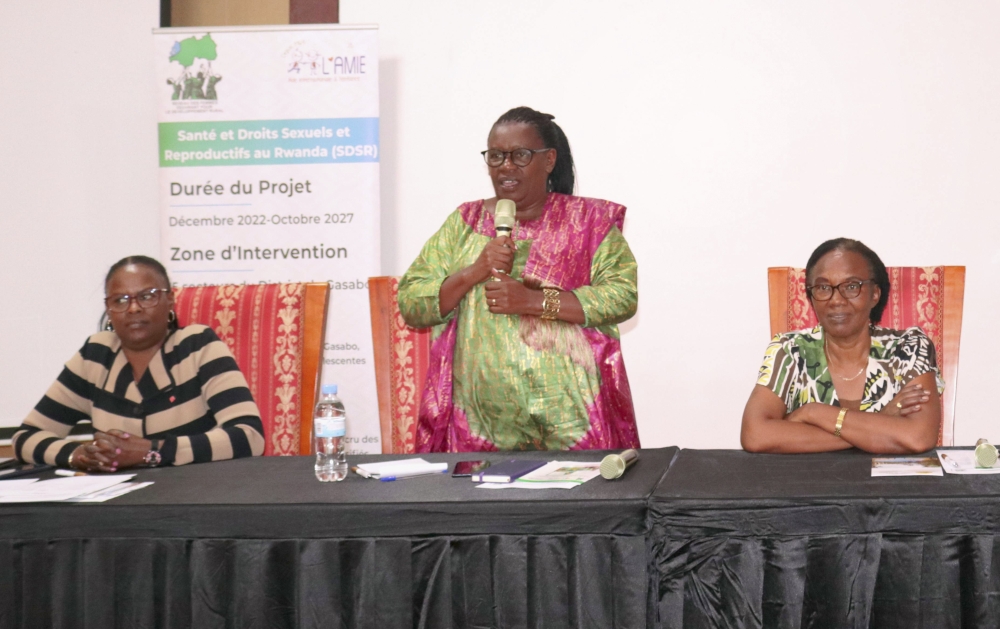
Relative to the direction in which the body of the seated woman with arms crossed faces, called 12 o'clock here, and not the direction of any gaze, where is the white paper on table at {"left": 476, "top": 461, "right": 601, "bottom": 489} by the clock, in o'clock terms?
The white paper on table is roughly at 1 o'clock from the seated woman with arms crossed.

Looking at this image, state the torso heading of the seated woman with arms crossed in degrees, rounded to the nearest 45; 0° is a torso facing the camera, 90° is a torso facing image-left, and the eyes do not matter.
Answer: approximately 0°

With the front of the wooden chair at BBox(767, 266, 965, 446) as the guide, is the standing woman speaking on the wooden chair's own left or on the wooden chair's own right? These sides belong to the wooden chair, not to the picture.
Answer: on the wooden chair's own right

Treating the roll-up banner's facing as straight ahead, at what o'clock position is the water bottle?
The water bottle is roughly at 12 o'clock from the roll-up banner.

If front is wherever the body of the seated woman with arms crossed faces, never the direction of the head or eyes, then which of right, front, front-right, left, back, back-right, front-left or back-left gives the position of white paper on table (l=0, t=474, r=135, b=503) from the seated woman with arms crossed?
front-right

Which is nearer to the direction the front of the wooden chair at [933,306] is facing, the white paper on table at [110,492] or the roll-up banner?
the white paper on table

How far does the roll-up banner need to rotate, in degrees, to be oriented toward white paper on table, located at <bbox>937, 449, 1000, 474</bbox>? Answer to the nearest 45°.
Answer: approximately 45° to its left

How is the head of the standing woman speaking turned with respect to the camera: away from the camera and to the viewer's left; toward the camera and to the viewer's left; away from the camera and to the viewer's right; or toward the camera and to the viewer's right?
toward the camera and to the viewer's left

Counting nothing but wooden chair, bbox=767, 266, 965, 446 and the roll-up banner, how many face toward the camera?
2

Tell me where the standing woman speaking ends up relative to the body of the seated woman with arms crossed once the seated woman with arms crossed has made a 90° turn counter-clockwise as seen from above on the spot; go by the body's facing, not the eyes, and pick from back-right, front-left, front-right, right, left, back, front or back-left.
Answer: back

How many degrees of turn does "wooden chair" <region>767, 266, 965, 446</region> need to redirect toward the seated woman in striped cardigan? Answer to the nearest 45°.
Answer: approximately 45° to its right
